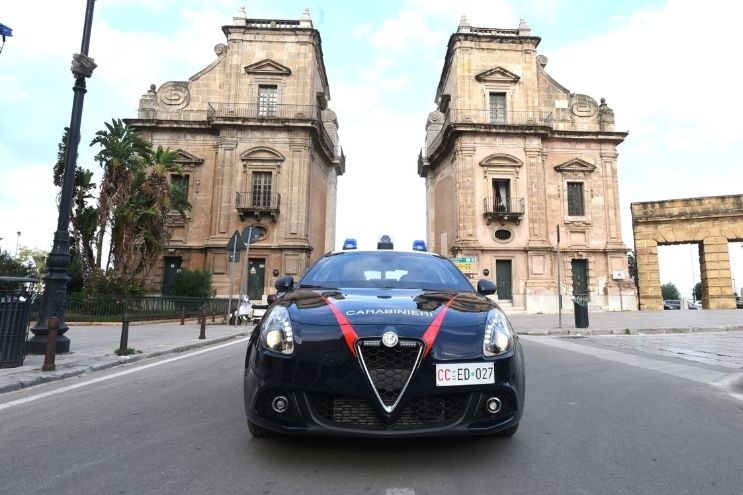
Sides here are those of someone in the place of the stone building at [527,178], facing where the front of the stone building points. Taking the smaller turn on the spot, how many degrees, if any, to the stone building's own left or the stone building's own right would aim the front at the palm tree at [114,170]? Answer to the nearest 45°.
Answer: approximately 45° to the stone building's own right

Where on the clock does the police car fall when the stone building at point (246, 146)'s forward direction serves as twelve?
The police car is roughly at 12 o'clock from the stone building.

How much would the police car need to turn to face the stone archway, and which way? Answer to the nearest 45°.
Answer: approximately 135° to its left

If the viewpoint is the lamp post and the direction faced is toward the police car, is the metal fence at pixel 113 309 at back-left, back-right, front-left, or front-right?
back-left

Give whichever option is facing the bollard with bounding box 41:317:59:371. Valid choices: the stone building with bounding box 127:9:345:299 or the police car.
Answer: the stone building

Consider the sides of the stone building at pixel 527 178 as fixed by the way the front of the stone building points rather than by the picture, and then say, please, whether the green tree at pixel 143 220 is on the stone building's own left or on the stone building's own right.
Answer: on the stone building's own right

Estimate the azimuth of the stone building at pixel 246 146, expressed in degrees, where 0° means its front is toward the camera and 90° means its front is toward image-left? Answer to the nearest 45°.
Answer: approximately 0°
